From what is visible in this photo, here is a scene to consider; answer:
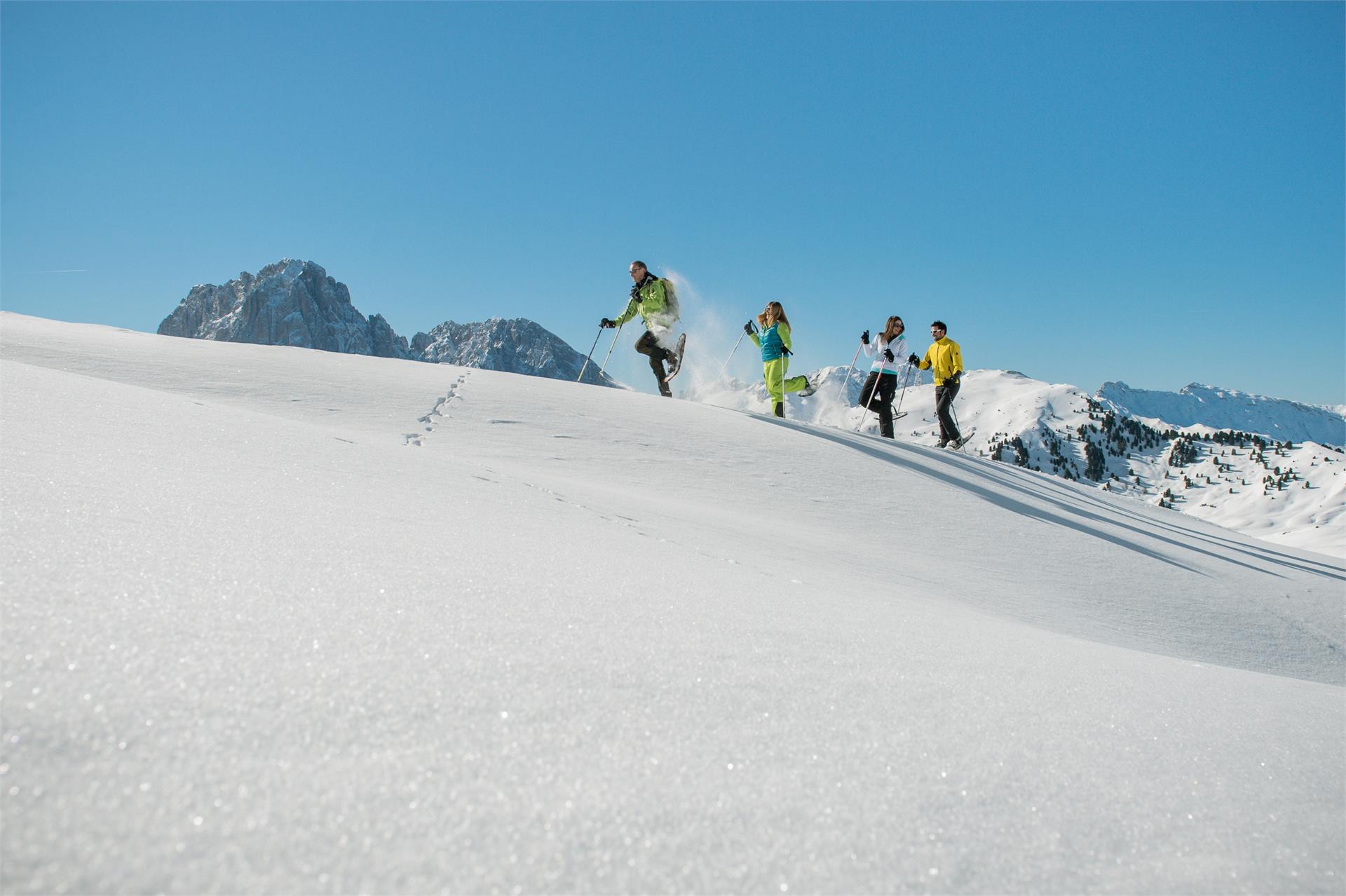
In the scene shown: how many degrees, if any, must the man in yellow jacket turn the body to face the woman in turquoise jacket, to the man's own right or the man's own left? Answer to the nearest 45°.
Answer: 0° — they already face them

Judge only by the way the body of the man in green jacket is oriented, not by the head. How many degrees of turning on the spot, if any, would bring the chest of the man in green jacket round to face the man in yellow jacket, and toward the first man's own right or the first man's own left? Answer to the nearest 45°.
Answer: approximately 180°

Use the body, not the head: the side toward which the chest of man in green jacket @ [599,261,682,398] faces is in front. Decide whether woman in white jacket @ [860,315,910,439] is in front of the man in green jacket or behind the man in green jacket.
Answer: behind

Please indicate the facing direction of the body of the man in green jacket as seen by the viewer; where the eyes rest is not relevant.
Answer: to the viewer's left

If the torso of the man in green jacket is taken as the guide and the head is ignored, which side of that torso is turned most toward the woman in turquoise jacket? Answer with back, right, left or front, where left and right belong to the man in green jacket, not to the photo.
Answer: back

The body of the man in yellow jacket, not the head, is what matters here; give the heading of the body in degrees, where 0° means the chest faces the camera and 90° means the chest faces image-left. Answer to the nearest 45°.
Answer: approximately 45°
